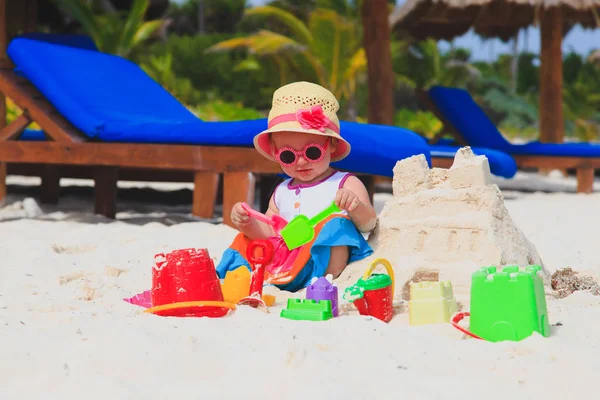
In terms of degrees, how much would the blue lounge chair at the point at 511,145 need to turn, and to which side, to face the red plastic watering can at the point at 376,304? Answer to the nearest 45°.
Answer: approximately 90° to its right

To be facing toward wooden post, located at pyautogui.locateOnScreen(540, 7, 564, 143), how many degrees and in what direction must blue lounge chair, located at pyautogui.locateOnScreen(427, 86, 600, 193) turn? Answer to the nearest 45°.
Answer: approximately 90° to its left

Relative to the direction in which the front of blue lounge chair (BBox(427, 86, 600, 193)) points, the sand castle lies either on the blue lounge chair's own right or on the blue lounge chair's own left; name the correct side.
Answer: on the blue lounge chair's own right

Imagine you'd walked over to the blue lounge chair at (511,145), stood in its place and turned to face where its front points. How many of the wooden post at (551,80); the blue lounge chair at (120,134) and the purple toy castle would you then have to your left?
1

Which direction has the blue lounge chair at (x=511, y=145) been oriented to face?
to the viewer's right

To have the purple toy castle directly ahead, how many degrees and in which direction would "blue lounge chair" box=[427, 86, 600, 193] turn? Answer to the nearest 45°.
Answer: approximately 90° to its right

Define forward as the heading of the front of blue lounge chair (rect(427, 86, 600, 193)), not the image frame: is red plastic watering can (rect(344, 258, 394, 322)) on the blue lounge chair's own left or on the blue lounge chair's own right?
on the blue lounge chair's own right

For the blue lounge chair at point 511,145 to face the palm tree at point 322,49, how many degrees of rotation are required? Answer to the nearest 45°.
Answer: approximately 135° to its left

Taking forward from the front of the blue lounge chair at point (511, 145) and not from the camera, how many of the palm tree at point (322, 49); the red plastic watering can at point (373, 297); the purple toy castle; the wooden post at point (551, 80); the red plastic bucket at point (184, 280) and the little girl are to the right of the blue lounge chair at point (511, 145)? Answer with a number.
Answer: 4

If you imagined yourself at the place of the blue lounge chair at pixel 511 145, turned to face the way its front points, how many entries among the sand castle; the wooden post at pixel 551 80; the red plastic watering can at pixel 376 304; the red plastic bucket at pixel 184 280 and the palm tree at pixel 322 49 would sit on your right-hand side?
3

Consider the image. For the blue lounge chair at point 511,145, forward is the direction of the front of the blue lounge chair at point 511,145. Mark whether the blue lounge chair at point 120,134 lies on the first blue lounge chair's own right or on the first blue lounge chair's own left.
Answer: on the first blue lounge chair's own right

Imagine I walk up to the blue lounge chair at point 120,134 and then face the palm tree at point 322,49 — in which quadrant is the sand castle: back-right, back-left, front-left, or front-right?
back-right

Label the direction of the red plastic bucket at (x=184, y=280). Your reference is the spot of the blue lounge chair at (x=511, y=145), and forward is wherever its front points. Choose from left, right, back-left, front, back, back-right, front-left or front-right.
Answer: right

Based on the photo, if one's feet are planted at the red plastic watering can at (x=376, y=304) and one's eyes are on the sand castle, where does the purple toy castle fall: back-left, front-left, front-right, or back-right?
back-left

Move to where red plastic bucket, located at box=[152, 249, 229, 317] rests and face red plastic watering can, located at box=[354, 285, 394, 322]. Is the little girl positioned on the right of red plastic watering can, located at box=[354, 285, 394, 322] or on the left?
left
